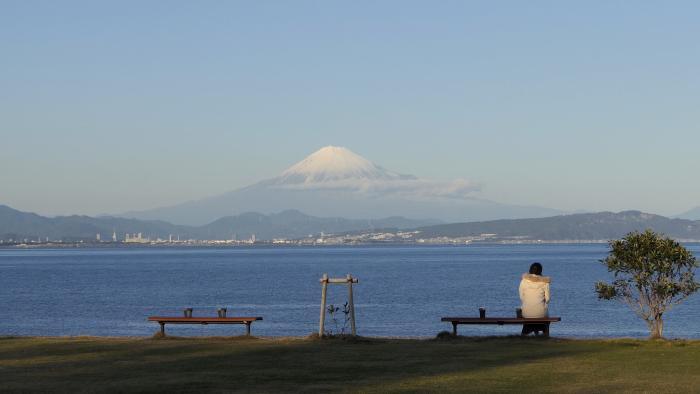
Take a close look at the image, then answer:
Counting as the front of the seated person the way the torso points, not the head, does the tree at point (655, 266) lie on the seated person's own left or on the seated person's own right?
on the seated person's own right

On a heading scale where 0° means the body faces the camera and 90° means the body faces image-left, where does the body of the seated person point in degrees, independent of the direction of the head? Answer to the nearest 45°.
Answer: approximately 180°
